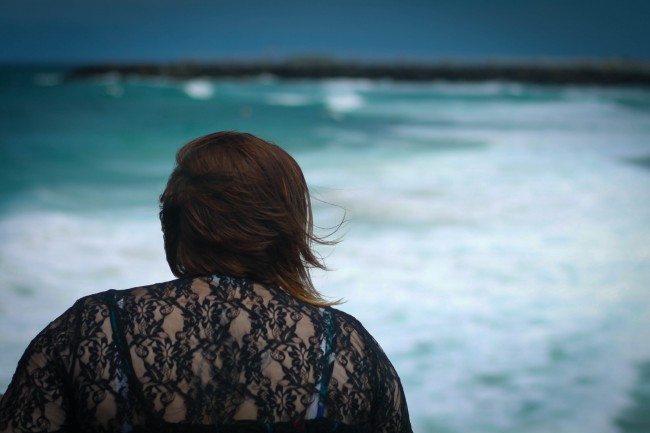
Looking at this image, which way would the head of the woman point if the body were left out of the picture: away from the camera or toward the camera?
away from the camera

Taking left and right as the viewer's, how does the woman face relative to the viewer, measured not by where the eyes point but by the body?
facing away from the viewer
